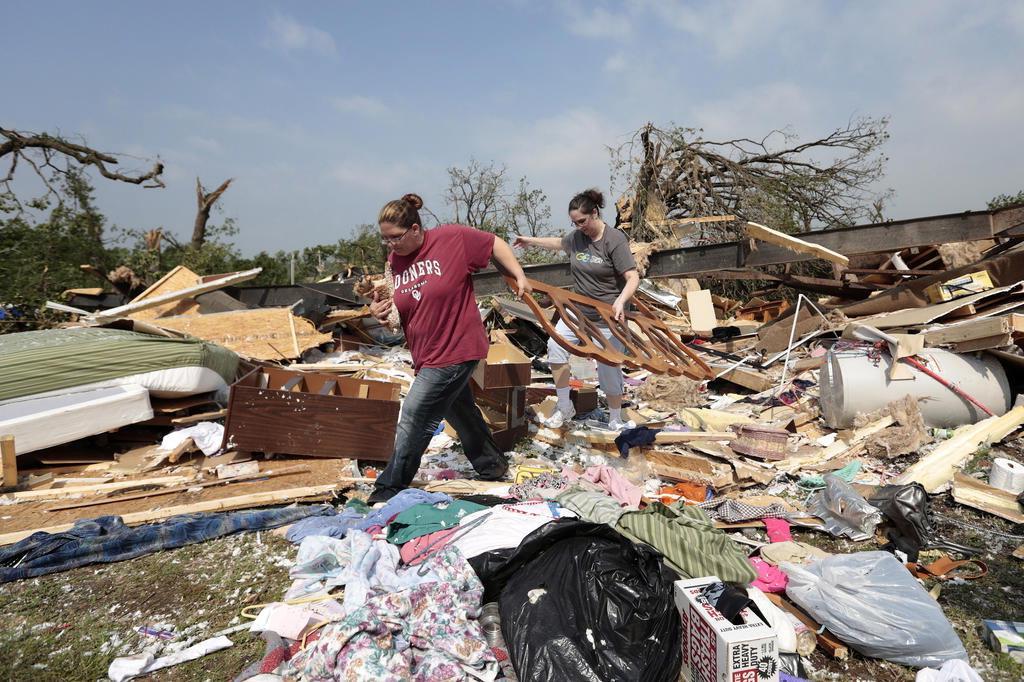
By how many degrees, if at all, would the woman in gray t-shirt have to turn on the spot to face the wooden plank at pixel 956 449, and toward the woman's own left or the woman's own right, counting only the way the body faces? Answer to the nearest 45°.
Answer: approximately 135° to the woman's own left

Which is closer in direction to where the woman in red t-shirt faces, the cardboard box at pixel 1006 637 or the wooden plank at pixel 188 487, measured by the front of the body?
the wooden plank

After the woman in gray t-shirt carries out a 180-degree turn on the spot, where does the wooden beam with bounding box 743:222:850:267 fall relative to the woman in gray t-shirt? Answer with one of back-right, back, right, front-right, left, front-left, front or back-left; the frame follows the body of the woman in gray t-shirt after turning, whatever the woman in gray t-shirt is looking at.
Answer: front

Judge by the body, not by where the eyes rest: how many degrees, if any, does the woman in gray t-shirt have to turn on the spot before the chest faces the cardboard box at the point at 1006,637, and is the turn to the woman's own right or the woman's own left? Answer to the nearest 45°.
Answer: approximately 90° to the woman's own left

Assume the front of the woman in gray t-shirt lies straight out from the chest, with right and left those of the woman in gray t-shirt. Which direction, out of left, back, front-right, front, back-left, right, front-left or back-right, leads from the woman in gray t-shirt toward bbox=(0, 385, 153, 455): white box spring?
front-right

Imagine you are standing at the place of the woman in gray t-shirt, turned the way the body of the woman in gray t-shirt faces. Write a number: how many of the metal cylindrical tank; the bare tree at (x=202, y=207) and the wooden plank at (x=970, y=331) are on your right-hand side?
1

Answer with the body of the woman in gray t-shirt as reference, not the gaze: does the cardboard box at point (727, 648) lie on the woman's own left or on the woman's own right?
on the woman's own left

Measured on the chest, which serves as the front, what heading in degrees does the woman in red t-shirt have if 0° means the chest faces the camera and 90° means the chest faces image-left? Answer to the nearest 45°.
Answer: approximately 45°

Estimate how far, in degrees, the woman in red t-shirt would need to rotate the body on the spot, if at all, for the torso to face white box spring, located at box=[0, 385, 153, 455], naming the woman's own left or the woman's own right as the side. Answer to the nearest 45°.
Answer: approximately 90° to the woman's own right

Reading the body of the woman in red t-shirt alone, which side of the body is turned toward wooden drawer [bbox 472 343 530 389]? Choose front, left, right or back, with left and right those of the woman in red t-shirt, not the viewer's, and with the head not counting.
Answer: back

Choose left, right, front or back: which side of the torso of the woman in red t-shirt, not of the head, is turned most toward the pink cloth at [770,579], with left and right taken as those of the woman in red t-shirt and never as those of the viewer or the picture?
left

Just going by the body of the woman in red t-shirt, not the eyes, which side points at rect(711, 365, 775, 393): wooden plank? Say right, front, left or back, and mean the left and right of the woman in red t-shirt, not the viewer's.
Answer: back

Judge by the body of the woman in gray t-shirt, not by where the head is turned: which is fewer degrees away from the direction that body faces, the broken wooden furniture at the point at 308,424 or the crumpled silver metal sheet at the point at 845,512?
the broken wooden furniture

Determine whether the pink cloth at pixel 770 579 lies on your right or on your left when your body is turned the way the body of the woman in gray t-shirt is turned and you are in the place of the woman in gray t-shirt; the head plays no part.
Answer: on your left

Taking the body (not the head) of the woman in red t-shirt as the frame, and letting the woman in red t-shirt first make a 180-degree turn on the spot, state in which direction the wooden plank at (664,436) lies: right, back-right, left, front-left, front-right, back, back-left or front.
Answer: front
